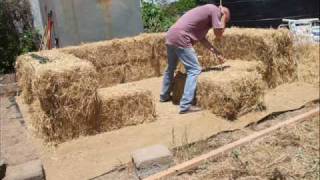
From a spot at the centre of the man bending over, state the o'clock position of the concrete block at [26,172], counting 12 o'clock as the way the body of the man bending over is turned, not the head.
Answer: The concrete block is roughly at 4 o'clock from the man bending over.

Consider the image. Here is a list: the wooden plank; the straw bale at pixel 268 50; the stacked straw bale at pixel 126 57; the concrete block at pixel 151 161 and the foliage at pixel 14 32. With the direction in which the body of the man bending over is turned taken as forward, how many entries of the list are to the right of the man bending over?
2

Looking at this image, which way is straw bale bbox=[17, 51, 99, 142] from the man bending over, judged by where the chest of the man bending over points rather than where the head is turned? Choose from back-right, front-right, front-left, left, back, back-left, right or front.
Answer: back-right

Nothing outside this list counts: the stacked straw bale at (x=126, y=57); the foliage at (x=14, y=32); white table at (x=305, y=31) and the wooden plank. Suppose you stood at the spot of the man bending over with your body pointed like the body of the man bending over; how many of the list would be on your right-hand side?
1

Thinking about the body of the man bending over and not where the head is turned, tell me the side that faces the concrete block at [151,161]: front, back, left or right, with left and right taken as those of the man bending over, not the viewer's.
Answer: right

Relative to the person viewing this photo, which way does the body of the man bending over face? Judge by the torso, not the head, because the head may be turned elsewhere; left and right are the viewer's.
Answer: facing to the right of the viewer

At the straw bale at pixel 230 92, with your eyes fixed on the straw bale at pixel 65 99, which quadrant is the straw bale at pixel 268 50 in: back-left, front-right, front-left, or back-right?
back-right

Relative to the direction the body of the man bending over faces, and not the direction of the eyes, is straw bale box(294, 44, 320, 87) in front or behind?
in front

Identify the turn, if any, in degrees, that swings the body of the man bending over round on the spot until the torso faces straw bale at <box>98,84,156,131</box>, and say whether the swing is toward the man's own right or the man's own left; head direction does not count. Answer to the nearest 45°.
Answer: approximately 135° to the man's own right

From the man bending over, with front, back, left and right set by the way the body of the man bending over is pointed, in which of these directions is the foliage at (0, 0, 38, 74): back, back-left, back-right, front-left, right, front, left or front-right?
back-left

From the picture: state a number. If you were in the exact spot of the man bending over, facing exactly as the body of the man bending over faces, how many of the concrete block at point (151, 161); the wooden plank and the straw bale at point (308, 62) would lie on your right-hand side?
2

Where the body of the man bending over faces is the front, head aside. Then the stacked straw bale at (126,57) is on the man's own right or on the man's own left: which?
on the man's own left
